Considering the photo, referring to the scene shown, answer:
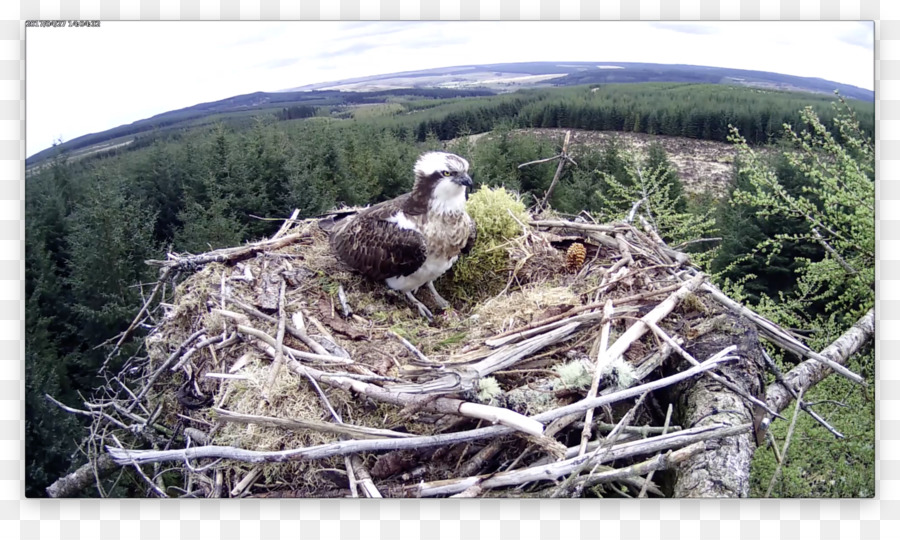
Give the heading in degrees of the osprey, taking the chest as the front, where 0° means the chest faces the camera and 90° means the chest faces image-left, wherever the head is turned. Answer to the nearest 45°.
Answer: approximately 315°

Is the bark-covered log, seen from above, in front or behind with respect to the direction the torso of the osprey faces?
in front
